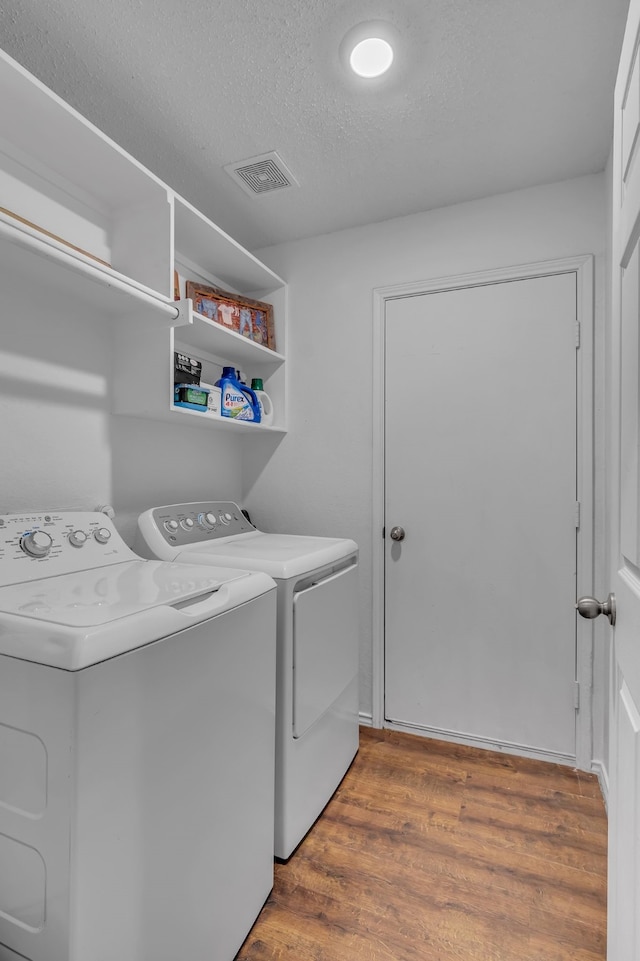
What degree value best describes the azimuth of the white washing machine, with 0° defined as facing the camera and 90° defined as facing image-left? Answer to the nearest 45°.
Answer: approximately 315°

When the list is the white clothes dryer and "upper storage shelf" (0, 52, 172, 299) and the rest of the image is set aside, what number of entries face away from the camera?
0

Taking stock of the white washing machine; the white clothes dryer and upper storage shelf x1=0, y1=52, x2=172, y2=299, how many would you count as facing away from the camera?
0

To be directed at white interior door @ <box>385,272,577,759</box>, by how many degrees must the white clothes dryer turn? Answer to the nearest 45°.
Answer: approximately 45° to its left

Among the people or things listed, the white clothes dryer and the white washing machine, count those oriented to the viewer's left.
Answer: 0

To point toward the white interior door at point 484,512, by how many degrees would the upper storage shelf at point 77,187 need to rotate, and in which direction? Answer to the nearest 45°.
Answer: approximately 45° to its left

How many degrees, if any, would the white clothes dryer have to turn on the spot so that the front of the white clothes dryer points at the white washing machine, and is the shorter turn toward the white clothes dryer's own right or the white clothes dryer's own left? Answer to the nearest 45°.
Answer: approximately 90° to the white clothes dryer's own right

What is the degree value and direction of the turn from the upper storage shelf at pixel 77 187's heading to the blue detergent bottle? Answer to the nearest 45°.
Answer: approximately 90° to its left

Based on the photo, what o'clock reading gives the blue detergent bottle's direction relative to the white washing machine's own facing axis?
The blue detergent bottle is roughly at 8 o'clock from the white washing machine.

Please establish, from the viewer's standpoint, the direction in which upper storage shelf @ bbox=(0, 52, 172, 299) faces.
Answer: facing the viewer and to the right of the viewer

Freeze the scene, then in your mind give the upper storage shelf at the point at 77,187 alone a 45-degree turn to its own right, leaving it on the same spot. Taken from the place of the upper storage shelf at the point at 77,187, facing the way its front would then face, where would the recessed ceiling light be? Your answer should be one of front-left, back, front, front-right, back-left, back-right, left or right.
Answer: front-left

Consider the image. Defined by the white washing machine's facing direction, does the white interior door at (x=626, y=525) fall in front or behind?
in front
